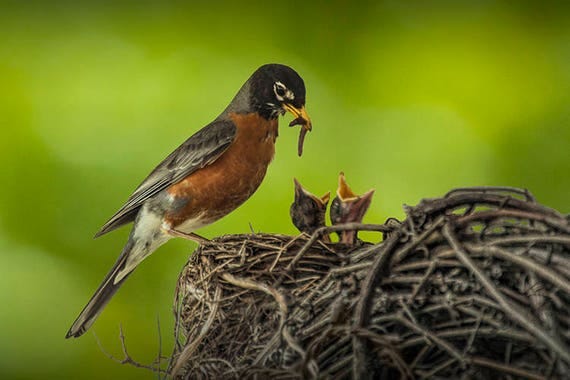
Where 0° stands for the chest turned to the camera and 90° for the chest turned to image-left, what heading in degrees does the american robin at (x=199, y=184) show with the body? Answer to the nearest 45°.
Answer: approximately 270°
